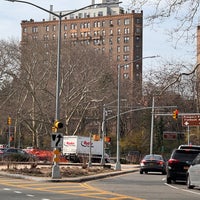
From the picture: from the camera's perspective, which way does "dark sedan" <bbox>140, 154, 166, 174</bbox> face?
away from the camera

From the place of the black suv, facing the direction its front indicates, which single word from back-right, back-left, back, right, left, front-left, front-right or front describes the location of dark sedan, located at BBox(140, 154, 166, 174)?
front

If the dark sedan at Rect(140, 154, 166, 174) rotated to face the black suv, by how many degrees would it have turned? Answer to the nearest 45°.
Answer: approximately 180°

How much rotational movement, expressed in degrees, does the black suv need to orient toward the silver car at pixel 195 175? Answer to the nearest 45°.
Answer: approximately 180°

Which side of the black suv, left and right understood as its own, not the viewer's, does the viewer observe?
back

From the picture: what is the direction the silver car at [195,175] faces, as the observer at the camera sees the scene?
facing away from the viewer and to the left of the viewer

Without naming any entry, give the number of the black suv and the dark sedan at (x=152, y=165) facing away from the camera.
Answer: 2
